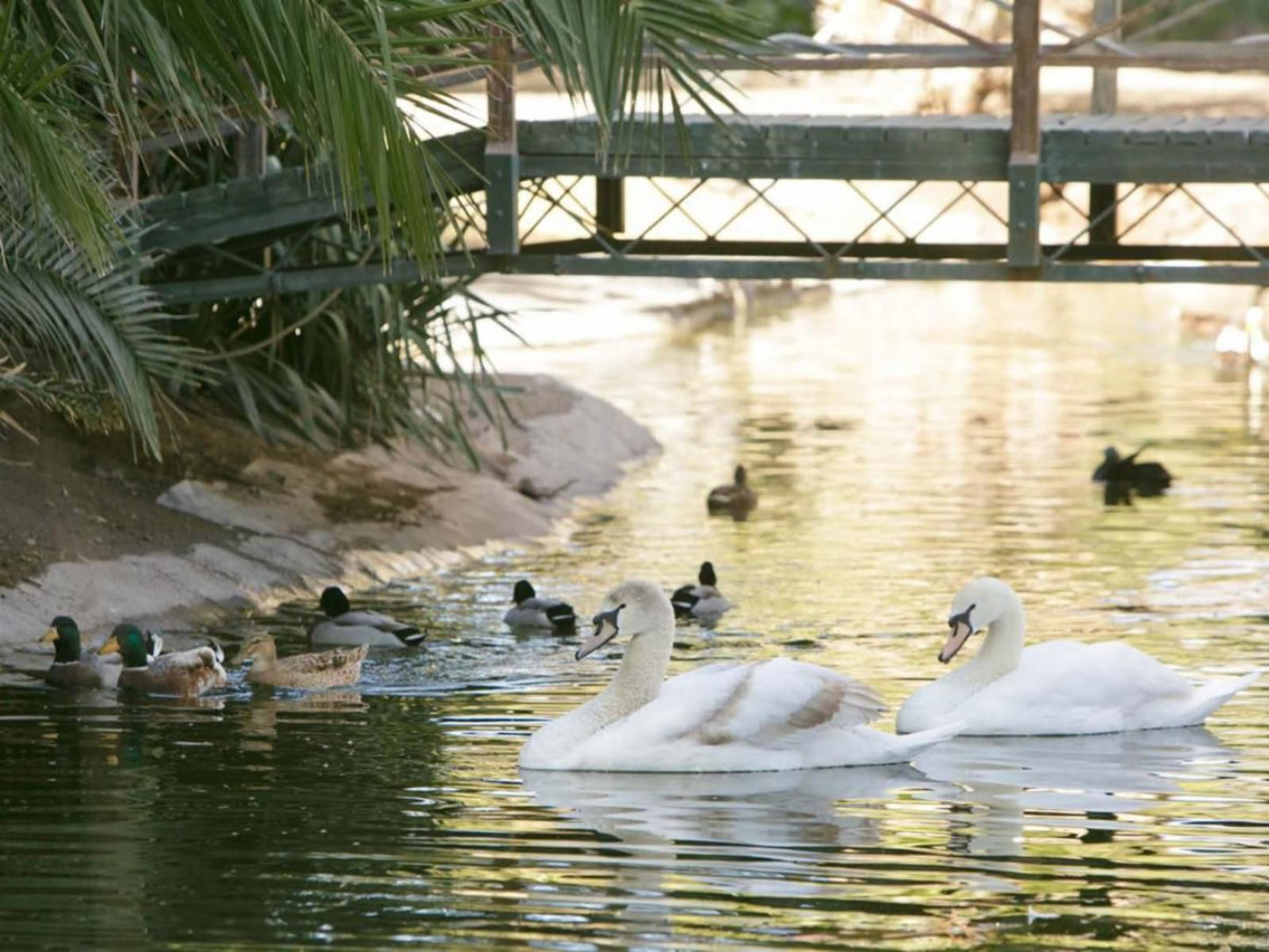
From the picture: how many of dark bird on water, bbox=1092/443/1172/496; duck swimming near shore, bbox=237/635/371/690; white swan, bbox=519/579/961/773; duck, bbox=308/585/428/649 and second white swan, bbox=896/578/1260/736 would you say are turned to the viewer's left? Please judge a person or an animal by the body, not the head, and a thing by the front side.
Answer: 5

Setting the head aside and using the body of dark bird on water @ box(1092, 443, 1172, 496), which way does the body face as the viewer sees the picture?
to the viewer's left

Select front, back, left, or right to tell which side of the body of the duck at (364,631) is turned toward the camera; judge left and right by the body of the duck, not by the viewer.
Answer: left

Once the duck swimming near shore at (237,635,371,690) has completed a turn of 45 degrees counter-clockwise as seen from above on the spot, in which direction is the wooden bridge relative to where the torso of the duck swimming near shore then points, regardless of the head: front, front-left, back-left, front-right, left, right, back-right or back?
back

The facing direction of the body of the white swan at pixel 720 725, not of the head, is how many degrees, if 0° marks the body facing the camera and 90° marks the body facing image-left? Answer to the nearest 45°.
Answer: approximately 90°

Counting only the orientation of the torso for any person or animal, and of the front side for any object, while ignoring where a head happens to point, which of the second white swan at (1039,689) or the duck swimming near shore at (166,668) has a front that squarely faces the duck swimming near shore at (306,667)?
the second white swan

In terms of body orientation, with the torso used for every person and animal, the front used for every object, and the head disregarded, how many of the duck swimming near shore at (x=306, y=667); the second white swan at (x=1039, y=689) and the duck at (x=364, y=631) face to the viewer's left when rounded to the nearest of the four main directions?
3

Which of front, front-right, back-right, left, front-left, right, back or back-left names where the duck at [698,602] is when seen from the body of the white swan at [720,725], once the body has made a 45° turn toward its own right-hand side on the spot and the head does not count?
front-right

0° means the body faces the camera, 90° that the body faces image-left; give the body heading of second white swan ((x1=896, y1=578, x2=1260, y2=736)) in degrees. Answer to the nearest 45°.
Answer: approximately 90°

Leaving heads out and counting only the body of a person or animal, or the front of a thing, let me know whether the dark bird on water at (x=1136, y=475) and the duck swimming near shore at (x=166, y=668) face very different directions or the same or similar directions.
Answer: same or similar directions

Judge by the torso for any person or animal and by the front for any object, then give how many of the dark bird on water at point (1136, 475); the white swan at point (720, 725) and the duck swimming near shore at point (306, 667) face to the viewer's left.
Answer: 3

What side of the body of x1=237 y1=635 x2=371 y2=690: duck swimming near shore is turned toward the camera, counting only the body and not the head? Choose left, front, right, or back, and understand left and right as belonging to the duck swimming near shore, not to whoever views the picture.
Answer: left

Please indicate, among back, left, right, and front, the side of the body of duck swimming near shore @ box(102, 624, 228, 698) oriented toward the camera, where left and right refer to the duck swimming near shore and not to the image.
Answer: left
